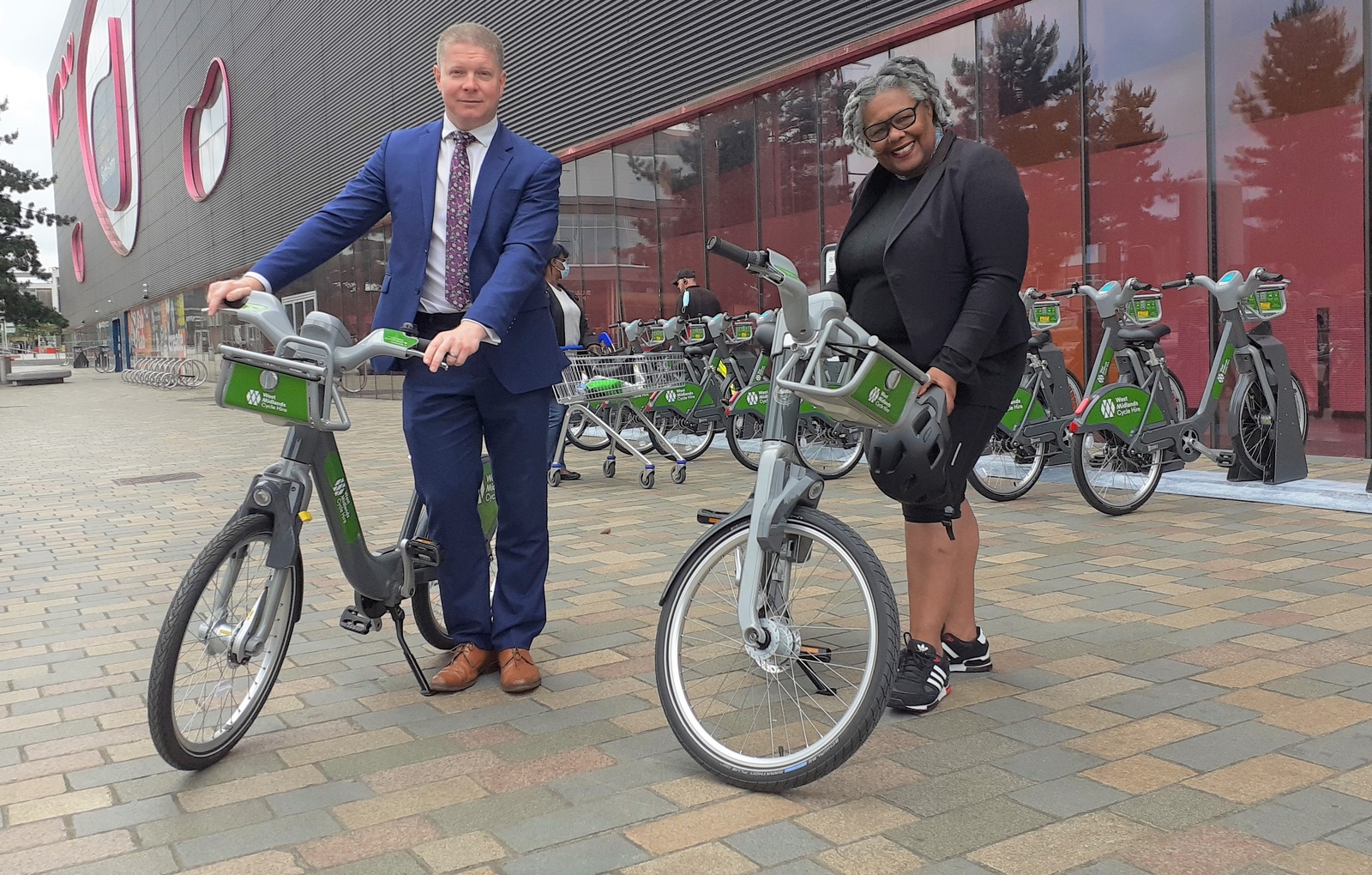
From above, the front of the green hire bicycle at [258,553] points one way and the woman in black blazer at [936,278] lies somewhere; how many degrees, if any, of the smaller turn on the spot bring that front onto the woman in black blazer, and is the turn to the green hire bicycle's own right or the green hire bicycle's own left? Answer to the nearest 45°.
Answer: approximately 135° to the green hire bicycle's own left

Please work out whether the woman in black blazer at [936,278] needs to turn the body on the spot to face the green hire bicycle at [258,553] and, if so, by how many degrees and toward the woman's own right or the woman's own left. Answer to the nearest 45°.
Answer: approximately 45° to the woman's own right

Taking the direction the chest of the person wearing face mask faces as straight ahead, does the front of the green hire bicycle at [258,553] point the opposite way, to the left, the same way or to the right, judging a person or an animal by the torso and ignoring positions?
to the right

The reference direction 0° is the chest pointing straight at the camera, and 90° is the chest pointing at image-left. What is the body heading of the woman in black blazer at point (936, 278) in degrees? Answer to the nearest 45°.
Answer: approximately 45°

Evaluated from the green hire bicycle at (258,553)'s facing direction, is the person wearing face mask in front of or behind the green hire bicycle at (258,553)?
behind

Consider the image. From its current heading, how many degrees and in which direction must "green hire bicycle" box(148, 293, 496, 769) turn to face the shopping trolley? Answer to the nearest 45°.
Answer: approximately 180°

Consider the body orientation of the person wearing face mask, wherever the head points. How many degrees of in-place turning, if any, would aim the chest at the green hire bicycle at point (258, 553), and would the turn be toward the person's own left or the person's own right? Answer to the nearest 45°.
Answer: approximately 45° to the person's own right

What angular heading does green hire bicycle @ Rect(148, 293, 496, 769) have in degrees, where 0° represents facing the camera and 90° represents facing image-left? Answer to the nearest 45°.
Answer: approximately 45°

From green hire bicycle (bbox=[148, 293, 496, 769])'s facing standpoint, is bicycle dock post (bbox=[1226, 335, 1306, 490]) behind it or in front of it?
behind

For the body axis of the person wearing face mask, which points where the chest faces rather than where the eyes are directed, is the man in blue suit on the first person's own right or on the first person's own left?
on the first person's own right

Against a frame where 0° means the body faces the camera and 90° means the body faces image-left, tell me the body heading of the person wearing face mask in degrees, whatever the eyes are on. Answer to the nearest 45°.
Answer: approximately 315°

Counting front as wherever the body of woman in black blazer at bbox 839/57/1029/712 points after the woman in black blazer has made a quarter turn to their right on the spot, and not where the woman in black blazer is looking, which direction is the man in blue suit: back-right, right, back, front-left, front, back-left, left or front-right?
front-left
